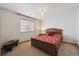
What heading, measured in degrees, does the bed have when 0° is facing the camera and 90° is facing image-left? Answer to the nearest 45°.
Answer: approximately 45°

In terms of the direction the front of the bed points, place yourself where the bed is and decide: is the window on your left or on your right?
on your right
